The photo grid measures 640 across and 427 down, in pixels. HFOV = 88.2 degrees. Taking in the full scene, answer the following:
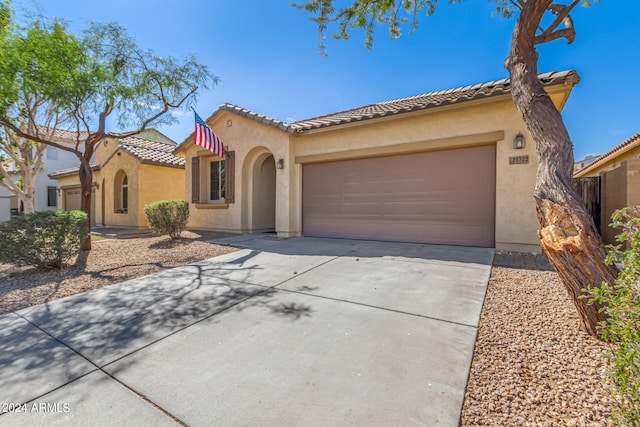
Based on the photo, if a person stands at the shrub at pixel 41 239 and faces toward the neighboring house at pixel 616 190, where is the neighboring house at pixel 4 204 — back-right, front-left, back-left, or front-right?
back-left

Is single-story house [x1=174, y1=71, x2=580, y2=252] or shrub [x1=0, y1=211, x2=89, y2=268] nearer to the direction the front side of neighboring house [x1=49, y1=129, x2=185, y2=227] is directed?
the shrub

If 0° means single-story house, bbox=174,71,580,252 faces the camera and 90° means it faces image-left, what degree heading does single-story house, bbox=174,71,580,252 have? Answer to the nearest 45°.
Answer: approximately 45°

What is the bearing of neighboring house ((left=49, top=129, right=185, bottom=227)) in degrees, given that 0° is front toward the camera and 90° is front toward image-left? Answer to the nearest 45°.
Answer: approximately 45°

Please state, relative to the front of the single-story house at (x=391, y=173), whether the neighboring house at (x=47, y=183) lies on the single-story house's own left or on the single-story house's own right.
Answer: on the single-story house's own right
